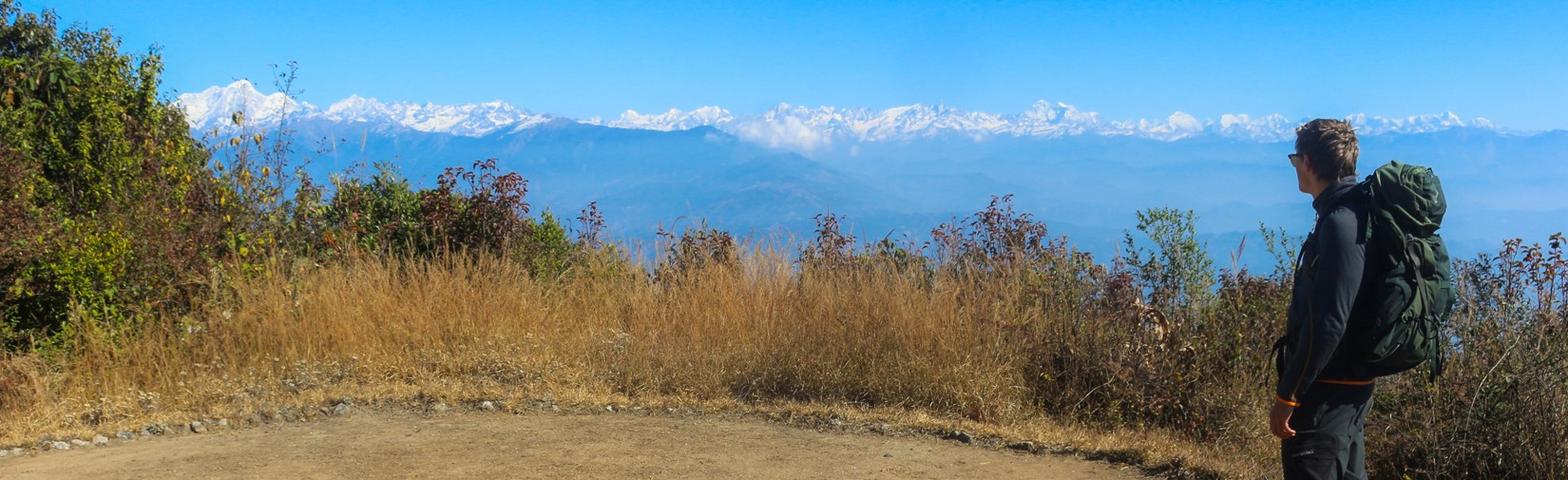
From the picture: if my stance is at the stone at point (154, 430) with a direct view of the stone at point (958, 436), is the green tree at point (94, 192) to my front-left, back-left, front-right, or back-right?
back-left

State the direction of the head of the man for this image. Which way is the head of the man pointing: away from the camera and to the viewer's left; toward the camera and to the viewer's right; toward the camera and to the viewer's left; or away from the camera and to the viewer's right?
away from the camera and to the viewer's left

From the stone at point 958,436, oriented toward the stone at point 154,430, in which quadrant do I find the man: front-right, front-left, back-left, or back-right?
back-left

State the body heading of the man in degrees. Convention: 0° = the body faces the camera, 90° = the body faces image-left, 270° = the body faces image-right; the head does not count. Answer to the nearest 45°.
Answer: approximately 90°

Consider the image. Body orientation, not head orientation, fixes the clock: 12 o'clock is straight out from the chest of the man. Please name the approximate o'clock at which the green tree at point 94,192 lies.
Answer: The green tree is roughly at 12 o'clock from the man.

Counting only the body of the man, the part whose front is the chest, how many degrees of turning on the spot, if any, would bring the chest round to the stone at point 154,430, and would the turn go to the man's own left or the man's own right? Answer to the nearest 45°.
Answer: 0° — they already face it
